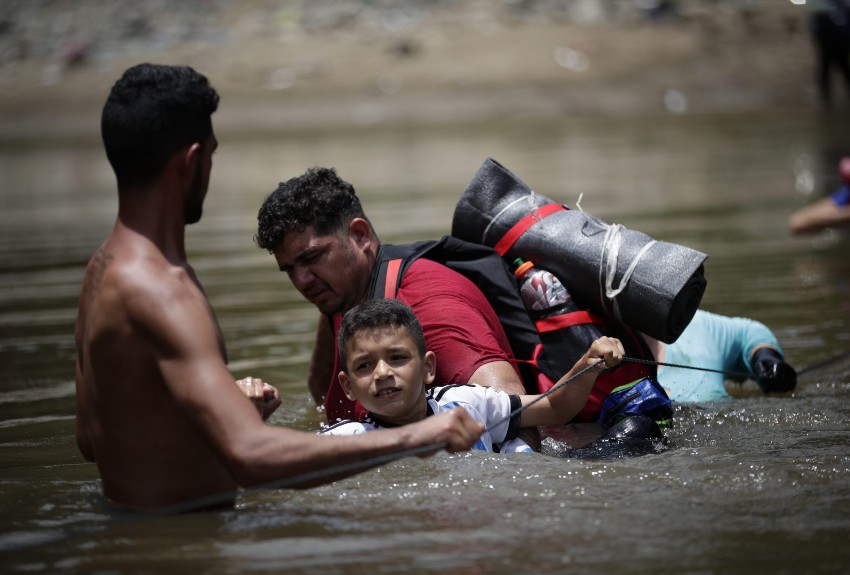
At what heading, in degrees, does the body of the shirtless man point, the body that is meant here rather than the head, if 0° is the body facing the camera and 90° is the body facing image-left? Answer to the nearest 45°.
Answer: approximately 225°

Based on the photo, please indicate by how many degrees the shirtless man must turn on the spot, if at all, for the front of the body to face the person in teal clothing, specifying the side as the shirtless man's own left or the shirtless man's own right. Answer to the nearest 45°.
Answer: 0° — they already face them

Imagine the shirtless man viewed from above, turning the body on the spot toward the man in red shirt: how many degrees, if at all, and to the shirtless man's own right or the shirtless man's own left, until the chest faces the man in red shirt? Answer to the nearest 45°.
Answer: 0° — they already face them

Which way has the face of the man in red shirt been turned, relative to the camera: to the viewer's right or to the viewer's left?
to the viewer's left

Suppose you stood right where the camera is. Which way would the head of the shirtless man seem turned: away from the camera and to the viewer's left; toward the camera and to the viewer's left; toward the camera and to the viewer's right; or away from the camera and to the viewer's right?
away from the camera and to the viewer's right

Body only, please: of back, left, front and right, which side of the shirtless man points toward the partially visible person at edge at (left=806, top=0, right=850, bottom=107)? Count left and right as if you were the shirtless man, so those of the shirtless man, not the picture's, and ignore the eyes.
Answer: front

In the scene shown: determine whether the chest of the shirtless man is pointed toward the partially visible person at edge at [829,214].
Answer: yes

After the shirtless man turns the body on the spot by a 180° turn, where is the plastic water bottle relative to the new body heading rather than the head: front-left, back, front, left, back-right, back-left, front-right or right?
back

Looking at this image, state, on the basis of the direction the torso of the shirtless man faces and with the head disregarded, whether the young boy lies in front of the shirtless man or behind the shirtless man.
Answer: in front
